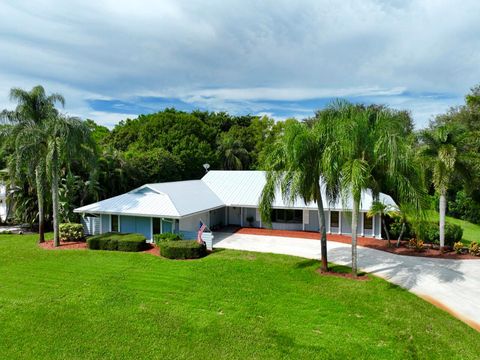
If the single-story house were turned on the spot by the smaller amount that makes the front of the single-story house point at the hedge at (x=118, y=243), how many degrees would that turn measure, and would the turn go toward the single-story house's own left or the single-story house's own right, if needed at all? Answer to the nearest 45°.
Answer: approximately 45° to the single-story house's own right

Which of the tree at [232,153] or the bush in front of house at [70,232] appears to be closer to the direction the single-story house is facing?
the bush in front of house

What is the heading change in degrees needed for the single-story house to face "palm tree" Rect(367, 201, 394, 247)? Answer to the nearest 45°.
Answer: approximately 90° to its left

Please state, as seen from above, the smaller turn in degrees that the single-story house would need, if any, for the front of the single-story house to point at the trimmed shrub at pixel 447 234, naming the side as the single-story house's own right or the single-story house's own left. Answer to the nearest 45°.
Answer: approximately 90° to the single-story house's own left

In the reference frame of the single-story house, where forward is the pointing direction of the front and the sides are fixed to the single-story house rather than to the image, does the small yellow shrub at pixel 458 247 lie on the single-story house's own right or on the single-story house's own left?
on the single-story house's own left

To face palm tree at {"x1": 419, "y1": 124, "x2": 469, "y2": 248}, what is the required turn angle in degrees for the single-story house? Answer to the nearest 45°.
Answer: approximately 45° to its left

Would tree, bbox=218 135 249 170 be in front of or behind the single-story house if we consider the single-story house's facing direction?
behind

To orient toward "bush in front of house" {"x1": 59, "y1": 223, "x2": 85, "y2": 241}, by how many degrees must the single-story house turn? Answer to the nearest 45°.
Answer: approximately 90° to its right

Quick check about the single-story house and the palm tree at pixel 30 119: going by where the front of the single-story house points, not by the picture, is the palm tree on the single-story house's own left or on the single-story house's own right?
on the single-story house's own right

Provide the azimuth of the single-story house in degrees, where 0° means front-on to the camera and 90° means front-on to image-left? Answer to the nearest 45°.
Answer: approximately 0°
